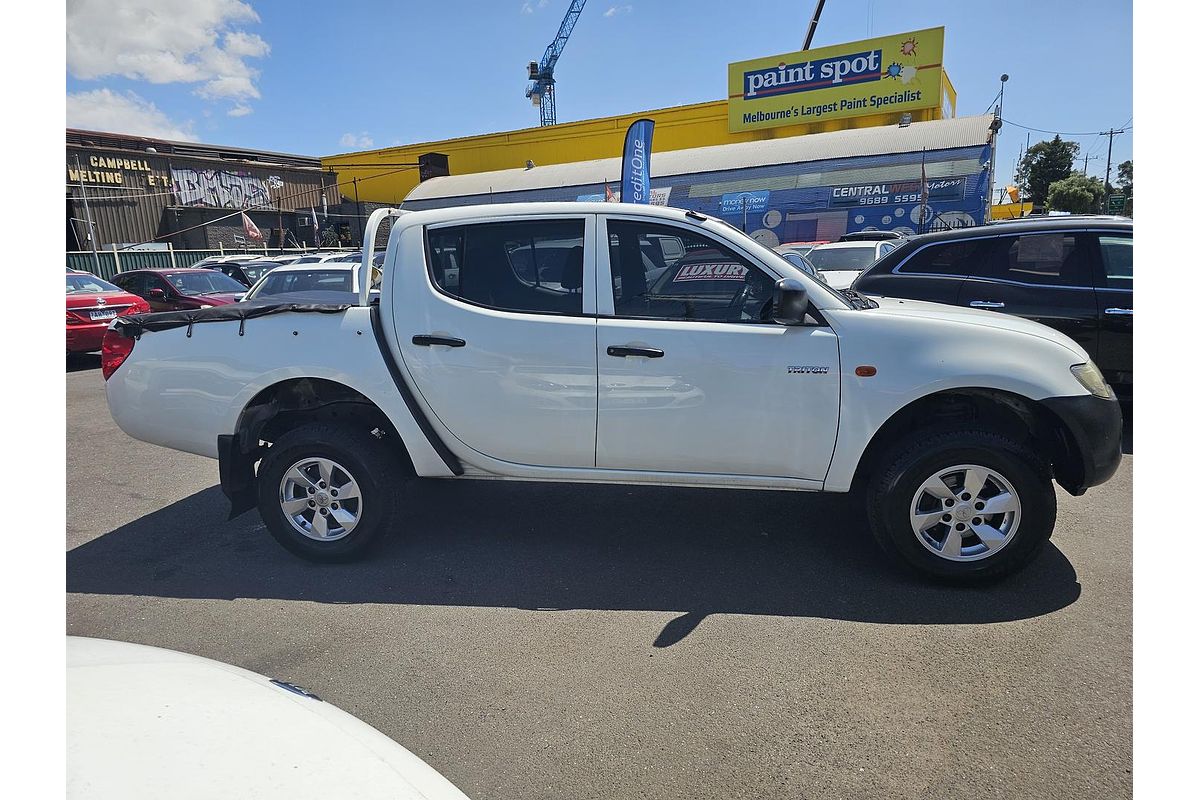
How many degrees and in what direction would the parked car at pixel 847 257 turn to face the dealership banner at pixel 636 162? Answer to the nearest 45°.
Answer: approximately 90° to its right

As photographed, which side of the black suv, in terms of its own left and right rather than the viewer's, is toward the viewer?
right

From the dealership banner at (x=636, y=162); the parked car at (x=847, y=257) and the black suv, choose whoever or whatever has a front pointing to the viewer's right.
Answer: the black suv

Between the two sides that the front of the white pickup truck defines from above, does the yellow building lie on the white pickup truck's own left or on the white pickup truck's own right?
on the white pickup truck's own left

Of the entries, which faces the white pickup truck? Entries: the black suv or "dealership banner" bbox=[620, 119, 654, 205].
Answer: the dealership banner

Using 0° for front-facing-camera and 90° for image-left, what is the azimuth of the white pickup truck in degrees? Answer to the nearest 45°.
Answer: approximately 270°
